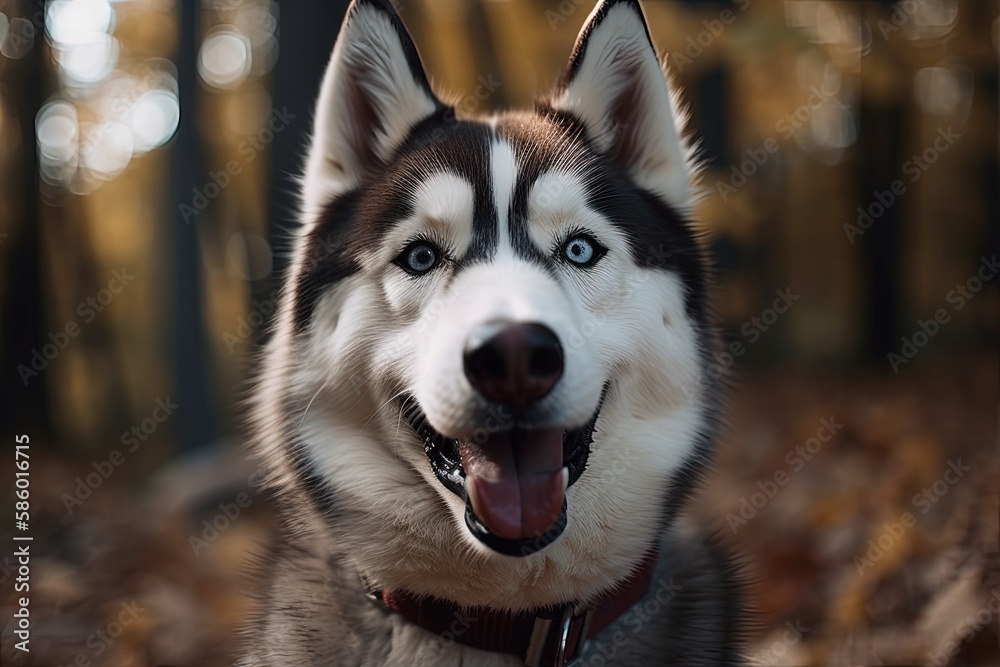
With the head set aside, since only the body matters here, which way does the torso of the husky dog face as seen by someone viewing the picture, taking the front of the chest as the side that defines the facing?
toward the camera
